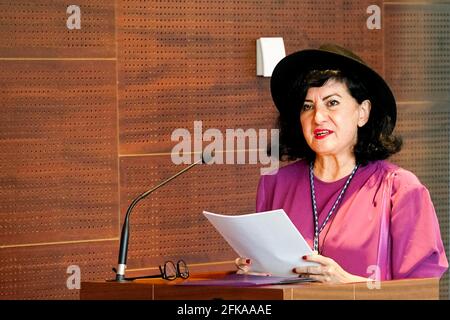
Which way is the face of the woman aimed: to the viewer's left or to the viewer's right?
to the viewer's left

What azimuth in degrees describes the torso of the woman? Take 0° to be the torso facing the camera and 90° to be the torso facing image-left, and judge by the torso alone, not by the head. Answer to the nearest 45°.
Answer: approximately 45°
